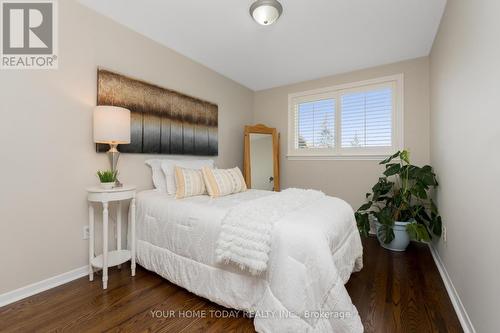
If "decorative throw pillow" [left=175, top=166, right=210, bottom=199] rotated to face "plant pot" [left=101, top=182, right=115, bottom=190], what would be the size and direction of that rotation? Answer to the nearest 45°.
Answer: approximately 135° to its right

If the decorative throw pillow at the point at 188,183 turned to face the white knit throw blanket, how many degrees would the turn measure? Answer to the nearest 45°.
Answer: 0° — it already faces it

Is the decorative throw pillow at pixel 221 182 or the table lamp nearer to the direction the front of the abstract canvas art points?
the decorative throw pillow

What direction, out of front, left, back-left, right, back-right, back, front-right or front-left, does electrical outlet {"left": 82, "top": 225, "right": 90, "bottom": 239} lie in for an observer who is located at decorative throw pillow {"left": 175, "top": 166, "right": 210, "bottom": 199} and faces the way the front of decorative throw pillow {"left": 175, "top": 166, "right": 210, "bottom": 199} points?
back-right

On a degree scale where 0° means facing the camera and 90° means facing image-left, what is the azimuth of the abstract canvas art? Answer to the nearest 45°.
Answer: approximately 315°

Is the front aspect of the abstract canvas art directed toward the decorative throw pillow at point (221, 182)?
yes

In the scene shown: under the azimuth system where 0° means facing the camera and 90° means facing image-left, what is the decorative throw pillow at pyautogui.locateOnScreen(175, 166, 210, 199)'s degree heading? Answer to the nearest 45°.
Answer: approximately 315°
